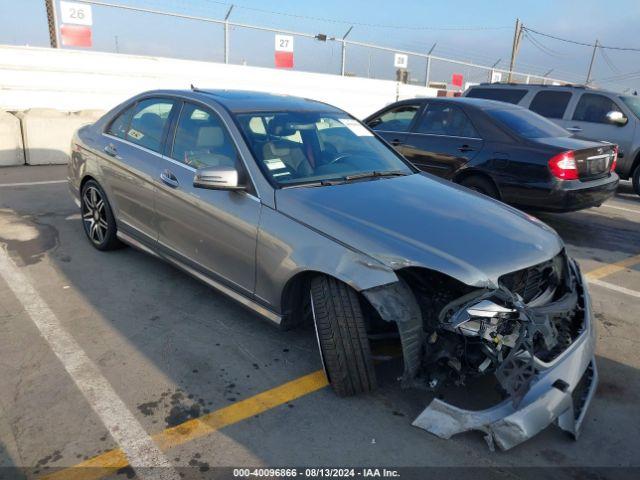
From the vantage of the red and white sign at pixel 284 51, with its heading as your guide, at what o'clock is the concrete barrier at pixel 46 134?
The concrete barrier is roughly at 1 o'clock from the red and white sign.

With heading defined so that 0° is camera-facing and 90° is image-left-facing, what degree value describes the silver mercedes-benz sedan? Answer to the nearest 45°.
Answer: approximately 315°

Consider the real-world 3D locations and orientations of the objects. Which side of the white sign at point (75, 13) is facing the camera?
front

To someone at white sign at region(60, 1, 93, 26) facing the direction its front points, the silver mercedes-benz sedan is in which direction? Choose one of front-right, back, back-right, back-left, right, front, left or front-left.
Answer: front

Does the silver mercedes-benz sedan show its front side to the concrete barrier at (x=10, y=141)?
no

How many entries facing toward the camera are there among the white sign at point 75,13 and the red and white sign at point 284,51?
2

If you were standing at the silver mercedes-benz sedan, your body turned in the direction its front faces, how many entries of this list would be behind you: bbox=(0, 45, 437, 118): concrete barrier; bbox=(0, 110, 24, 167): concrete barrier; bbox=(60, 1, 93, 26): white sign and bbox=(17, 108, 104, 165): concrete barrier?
4

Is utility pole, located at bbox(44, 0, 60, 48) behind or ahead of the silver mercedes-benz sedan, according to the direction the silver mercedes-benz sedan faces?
behind

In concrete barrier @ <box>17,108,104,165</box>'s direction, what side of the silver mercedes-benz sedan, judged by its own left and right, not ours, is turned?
back

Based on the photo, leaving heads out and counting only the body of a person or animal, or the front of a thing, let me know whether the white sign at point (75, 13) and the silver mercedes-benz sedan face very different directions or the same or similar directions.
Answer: same or similar directions

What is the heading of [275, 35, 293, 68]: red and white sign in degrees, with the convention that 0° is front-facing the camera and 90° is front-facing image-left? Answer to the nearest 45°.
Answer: approximately 0°

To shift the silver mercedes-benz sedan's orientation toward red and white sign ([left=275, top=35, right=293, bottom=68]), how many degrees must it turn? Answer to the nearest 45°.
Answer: approximately 135° to its left

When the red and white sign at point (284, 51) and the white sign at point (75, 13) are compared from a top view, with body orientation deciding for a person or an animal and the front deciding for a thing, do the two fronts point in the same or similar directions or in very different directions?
same or similar directions

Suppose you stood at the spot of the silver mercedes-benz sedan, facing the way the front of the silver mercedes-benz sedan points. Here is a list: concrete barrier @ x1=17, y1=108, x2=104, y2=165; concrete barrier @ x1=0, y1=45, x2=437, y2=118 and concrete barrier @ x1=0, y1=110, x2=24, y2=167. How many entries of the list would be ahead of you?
0
